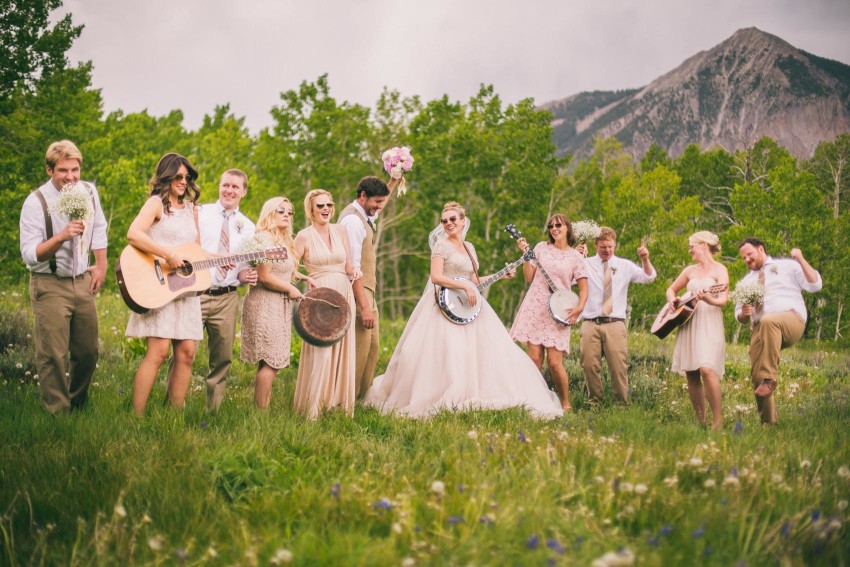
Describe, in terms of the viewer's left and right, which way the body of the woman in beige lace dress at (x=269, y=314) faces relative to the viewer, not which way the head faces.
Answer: facing the viewer and to the right of the viewer

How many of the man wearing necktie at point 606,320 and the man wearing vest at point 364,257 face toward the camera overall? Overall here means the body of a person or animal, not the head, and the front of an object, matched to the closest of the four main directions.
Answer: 1

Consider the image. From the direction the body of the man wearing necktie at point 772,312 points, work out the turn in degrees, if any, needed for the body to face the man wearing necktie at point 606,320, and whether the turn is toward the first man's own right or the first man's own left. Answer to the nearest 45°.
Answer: approximately 90° to the first man's own right

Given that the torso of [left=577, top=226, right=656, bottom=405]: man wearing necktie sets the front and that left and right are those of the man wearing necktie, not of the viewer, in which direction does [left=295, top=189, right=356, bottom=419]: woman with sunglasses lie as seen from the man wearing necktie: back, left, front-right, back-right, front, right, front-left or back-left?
front-right

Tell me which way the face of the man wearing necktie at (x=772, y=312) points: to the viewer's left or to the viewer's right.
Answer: to the viewer's left

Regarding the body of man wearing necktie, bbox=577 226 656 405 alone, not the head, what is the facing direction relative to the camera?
toward the camera

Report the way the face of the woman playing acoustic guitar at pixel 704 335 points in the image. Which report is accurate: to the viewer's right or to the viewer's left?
to the viewer's left

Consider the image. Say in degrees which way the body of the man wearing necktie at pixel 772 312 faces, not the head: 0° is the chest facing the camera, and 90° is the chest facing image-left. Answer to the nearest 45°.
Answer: approximately 45°

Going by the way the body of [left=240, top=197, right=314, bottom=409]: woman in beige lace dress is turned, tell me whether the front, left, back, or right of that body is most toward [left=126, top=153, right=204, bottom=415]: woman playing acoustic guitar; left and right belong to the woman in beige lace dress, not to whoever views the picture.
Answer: right

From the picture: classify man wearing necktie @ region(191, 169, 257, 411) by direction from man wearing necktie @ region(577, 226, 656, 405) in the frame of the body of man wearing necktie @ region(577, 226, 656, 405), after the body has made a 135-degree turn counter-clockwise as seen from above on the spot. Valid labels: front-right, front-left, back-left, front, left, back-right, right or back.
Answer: back
